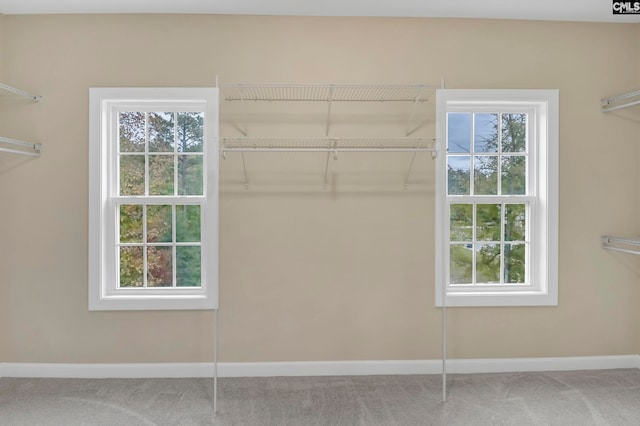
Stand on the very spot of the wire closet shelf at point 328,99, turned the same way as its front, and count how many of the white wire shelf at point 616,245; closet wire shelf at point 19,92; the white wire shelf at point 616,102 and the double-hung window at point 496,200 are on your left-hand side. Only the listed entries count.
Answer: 3

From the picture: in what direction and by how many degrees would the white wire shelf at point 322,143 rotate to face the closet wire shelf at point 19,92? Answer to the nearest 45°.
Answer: approximately 90° to its right

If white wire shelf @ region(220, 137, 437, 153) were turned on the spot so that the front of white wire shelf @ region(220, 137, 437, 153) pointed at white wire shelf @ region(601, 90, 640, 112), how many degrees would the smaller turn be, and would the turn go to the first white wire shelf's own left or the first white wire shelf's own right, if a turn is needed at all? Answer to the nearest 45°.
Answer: approximately 90° to the first white wire shelf's own left

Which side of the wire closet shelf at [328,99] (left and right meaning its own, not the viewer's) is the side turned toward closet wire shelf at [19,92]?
right

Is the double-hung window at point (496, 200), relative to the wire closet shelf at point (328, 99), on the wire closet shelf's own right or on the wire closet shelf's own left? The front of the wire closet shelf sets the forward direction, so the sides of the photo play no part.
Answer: on the wire closet shelf's own left

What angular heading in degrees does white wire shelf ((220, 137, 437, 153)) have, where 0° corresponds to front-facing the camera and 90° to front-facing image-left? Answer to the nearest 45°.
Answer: approximately 0°

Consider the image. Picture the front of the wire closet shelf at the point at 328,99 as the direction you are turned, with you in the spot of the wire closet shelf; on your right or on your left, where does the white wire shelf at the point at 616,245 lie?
on your left
